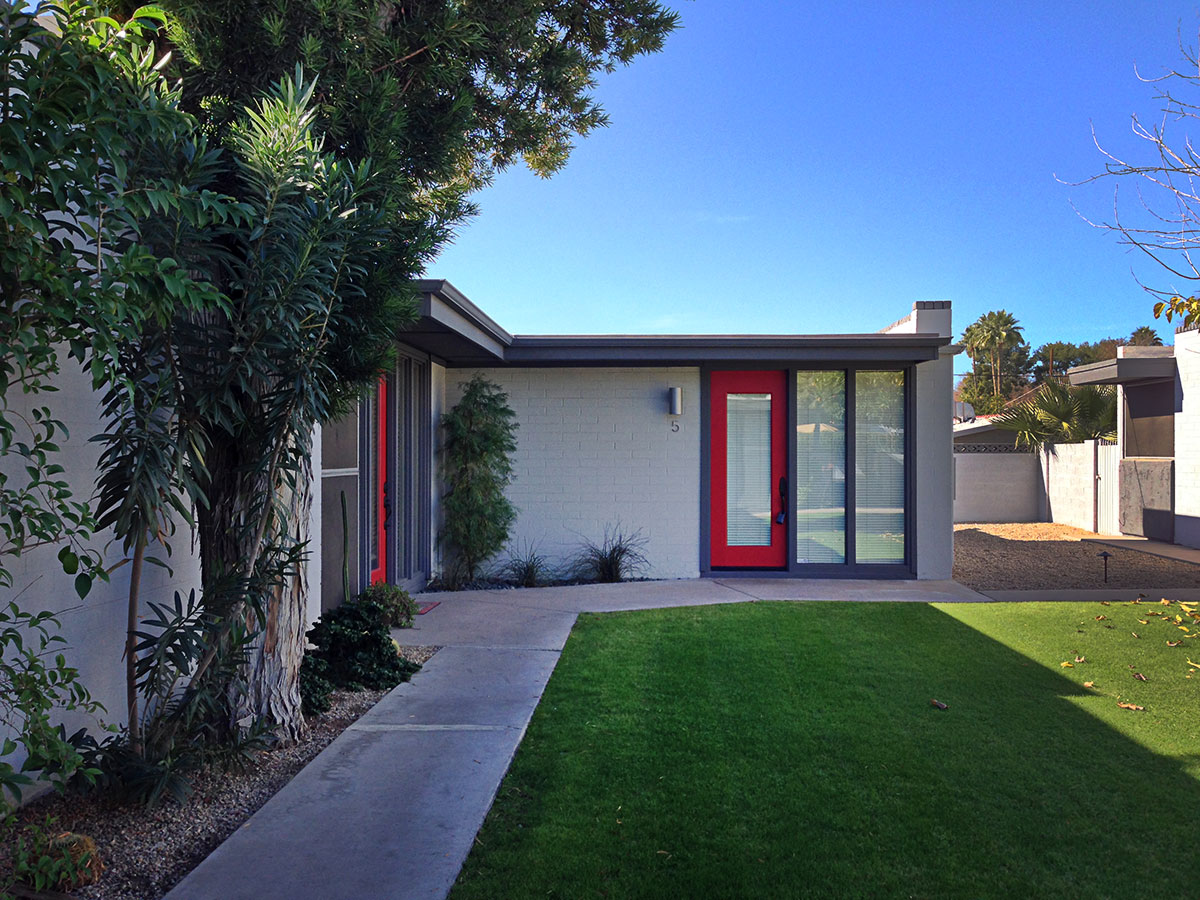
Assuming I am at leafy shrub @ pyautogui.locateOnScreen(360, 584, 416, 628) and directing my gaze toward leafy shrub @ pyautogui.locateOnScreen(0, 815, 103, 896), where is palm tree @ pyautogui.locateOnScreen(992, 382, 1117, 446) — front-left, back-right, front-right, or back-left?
back-left

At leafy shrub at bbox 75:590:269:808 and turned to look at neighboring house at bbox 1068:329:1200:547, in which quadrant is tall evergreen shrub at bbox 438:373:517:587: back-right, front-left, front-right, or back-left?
front-left

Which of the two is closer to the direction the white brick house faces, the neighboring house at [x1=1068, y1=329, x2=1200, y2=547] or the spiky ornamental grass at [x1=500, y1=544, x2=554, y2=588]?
the spiky ornamental grass

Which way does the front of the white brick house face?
toward the camera

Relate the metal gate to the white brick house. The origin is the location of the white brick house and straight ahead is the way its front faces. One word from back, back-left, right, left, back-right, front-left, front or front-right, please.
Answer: back-left

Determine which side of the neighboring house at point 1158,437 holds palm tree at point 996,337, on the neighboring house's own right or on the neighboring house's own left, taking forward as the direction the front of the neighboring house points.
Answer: on the neighboring house's own right
